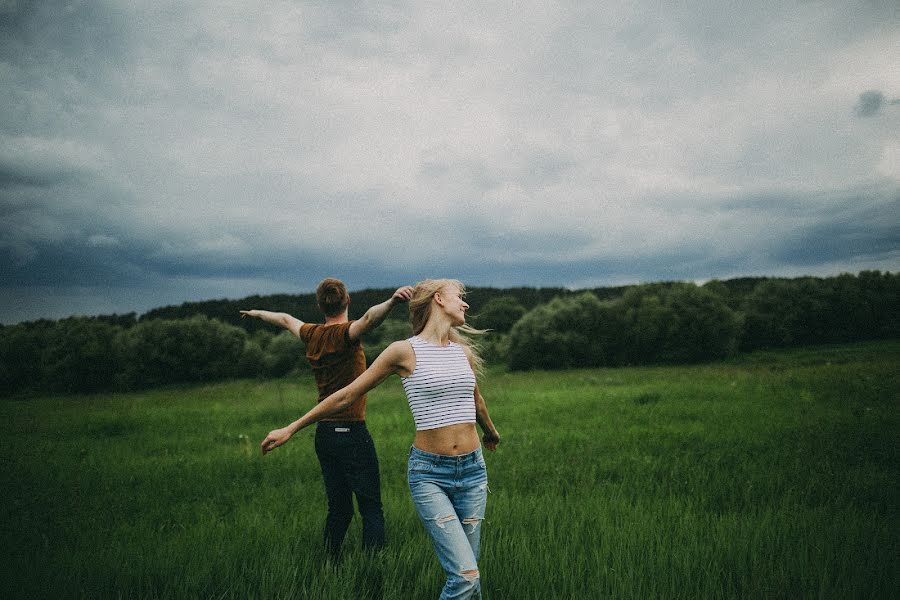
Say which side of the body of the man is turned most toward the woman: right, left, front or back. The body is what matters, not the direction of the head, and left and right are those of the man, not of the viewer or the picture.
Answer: back

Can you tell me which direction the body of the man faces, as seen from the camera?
away from the camera

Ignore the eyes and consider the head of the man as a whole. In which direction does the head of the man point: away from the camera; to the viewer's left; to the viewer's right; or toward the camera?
away from the camera

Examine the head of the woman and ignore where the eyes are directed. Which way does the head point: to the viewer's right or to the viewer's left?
to the viewer's right
